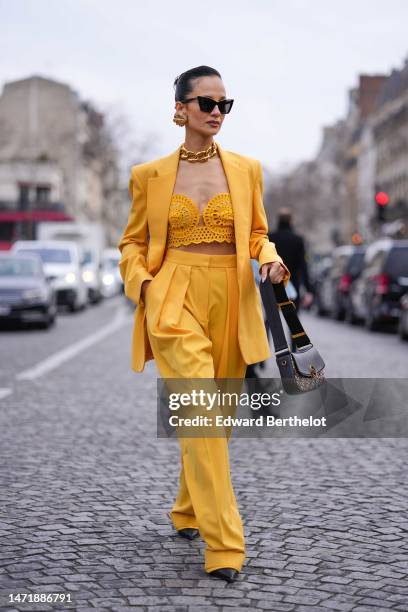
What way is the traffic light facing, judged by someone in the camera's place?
facing the viewer

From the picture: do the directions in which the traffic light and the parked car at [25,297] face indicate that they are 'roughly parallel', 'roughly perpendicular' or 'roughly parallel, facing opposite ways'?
roughly parallel

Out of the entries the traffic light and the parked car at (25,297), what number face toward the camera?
2

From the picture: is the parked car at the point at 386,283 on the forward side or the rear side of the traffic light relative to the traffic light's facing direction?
on the forward side

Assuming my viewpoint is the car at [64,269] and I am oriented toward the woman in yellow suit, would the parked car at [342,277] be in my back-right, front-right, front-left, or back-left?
front-left

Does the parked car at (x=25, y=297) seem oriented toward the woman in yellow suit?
yes

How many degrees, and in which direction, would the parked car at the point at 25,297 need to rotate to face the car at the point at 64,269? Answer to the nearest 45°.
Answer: approximately 180°

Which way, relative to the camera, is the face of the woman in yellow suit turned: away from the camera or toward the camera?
toward the camera

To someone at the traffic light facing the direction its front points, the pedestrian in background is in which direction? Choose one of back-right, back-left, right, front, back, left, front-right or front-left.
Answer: front

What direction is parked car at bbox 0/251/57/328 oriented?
toward the camera

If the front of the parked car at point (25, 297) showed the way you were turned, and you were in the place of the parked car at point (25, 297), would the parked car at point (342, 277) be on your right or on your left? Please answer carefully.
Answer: on your left

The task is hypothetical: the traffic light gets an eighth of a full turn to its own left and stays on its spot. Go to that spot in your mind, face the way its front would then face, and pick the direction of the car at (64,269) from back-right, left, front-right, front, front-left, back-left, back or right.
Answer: back-right

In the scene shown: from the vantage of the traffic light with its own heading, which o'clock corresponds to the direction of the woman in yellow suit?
The woman in yellow suit is roughly at 12 o'clock from the traffic light.
